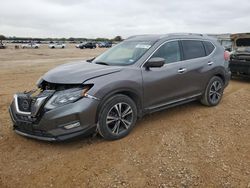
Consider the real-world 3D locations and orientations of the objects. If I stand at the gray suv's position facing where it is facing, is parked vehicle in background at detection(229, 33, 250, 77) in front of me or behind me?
behind

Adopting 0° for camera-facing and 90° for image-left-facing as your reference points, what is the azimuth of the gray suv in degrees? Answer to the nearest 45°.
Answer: approximately 45°
